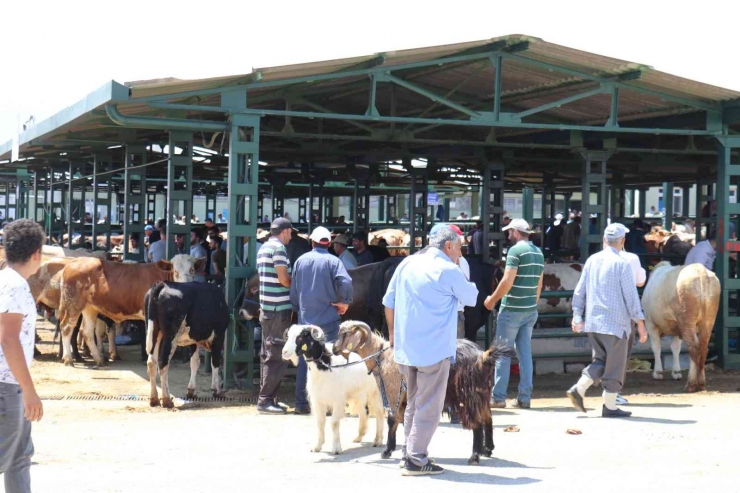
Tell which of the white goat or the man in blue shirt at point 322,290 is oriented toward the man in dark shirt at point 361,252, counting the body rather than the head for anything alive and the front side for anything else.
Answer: the man in blue shirt

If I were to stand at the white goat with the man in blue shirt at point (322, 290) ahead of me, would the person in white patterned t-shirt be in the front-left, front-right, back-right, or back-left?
back-left

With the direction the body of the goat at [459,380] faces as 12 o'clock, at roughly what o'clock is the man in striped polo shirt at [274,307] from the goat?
The man in striped polo shirt is roughly at 2 o'clock from the goat.

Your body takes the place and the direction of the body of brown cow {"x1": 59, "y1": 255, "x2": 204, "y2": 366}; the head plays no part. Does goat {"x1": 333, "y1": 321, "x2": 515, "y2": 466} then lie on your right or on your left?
on your right

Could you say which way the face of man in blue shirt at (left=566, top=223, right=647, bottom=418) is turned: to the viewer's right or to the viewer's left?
to the viewer's right

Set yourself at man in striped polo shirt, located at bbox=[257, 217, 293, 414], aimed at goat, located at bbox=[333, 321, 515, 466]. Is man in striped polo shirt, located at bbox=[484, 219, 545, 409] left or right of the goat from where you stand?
left

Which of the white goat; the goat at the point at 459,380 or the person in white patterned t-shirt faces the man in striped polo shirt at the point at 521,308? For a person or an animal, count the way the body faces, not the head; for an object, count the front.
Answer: the person in white patterned t-shirt

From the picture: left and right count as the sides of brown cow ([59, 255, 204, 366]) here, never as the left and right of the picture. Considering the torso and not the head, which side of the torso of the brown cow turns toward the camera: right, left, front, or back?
right

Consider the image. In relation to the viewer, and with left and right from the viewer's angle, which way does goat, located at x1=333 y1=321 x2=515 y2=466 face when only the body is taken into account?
facing to the left of the viewer

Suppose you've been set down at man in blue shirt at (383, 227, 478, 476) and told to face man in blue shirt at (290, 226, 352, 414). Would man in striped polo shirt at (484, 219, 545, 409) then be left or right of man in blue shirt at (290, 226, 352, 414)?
right
